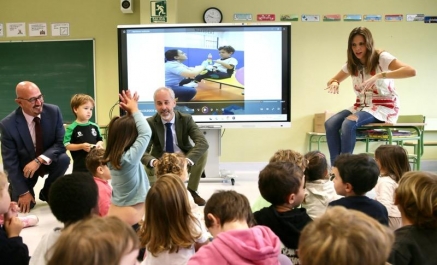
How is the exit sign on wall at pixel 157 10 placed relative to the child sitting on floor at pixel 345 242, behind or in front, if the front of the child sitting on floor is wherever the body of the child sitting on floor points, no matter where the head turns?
in front

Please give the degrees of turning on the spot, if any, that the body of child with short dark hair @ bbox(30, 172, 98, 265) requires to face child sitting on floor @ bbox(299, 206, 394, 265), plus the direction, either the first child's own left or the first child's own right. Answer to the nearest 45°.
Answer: approximately 90° to the first child's own right

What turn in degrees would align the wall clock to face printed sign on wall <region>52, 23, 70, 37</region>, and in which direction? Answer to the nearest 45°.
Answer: approximately 90° to its right

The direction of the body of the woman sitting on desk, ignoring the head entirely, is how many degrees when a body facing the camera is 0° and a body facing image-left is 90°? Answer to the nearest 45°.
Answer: approximately 45°

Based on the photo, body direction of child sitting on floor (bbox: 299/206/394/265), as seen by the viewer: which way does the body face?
away from the camera

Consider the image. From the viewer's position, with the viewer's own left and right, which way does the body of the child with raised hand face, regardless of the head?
facing away from the viewer and to the right of the viewer

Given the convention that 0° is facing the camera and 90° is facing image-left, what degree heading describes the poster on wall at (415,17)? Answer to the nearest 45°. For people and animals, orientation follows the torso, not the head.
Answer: approximately 0°

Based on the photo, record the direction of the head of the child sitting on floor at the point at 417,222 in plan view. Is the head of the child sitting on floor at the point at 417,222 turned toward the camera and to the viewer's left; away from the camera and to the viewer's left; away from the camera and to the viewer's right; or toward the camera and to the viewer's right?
away from the camera and to the viewer's left

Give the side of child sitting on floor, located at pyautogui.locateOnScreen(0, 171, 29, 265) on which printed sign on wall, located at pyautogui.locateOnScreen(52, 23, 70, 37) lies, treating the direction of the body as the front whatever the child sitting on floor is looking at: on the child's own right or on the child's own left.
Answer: on the child's own left

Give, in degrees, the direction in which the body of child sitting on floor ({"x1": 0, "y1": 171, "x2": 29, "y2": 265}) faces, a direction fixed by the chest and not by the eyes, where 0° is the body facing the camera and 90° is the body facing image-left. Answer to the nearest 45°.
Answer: approximately 270°

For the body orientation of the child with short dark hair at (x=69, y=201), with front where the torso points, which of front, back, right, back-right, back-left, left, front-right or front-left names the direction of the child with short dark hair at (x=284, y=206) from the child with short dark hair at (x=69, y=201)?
front-right

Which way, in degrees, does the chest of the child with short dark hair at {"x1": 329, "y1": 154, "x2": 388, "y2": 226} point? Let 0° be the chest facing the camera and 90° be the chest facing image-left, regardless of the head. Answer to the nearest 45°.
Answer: approximately 135°

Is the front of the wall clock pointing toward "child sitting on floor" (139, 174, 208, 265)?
yes

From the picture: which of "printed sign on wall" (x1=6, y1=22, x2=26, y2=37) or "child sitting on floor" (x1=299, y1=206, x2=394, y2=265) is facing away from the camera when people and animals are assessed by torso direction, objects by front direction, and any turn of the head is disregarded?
the child sitting on floor

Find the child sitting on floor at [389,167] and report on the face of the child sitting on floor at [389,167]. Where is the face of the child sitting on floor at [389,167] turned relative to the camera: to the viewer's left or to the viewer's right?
to the viewer's left

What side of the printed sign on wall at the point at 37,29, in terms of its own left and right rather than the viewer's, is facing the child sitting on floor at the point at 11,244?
front

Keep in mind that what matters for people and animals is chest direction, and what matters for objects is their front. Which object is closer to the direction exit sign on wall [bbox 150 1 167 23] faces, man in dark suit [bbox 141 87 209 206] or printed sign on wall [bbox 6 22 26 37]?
the man in dark suit
